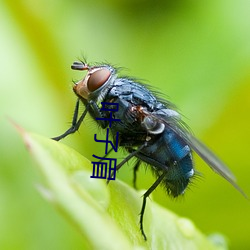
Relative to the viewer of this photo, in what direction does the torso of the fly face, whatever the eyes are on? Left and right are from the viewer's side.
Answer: facing to the left of the viewer
